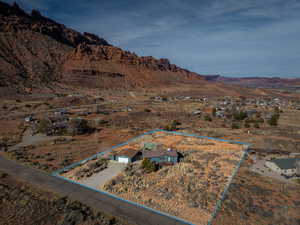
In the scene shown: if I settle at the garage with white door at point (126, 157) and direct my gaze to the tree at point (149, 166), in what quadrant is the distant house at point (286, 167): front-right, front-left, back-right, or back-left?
front-left

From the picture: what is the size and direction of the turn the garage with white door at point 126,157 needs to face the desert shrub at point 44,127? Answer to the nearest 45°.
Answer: approximately 135° to its right

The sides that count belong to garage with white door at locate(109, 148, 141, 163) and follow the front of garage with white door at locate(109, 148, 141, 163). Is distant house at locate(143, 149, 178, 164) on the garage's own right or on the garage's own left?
on the garage's own left

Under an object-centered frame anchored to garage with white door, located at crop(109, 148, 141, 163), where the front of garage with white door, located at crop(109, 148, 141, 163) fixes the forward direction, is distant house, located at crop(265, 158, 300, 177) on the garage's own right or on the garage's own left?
on the garage's own left

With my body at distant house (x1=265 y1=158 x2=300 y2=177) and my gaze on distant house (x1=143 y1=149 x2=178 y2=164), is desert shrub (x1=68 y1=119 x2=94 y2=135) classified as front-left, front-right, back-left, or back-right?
front-right

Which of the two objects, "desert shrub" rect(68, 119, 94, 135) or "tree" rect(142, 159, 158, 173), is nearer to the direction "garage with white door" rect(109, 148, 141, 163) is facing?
the tree

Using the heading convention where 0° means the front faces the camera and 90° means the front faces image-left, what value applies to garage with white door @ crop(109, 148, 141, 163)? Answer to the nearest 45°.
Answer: approximately 0°

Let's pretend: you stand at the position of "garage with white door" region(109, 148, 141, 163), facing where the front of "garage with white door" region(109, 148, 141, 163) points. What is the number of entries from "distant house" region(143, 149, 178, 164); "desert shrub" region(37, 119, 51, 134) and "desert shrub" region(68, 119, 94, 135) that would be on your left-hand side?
1

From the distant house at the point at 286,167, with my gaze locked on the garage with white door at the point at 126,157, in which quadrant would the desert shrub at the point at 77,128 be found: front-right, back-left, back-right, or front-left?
front-right

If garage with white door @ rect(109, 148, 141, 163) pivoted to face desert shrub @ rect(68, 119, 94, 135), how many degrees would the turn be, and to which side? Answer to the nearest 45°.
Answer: approximately 135° to its right

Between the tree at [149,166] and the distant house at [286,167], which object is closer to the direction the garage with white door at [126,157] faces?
the tree
